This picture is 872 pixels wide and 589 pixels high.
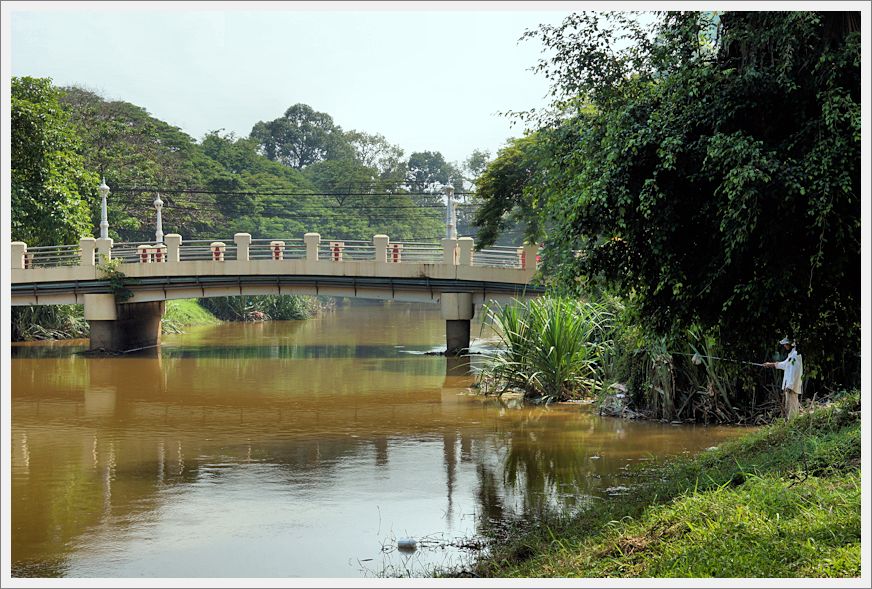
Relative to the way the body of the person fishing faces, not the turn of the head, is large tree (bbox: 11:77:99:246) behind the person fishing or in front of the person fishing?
in front

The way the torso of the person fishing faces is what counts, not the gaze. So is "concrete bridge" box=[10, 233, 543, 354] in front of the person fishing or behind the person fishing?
in front

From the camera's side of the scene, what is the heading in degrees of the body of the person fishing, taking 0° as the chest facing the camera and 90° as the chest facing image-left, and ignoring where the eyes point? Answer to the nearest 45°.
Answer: approximately 90°

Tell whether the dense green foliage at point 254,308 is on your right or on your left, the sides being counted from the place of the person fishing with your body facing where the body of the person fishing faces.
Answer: on your right

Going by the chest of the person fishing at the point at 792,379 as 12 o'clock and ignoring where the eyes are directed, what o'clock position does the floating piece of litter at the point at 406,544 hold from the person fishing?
The floating piece of litter is roughly at 10 o'clock from the person fishing.
